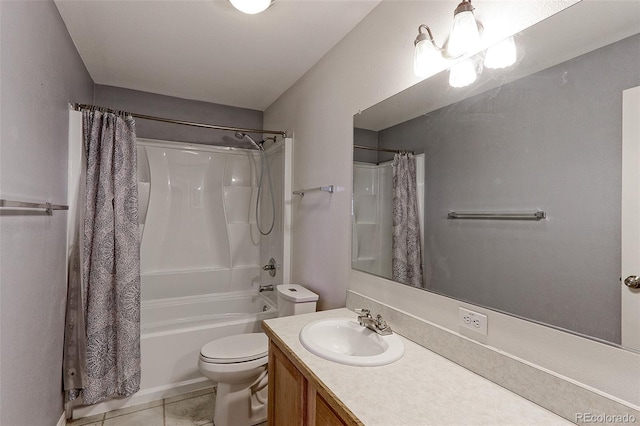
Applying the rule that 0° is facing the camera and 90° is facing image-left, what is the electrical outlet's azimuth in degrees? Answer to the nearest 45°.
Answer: approximately 45°

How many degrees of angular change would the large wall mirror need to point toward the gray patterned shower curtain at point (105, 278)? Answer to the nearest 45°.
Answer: approximately 45° to its right

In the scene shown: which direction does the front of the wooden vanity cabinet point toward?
to the viewer's left

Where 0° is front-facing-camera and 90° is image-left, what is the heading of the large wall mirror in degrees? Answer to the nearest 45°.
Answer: approximately 45°

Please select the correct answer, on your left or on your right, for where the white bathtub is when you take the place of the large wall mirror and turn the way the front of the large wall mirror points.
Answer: on your right

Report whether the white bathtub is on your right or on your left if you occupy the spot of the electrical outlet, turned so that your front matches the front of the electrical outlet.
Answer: on your right

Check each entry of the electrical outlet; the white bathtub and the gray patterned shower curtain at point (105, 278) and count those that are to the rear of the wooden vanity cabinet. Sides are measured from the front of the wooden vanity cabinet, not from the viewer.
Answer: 1

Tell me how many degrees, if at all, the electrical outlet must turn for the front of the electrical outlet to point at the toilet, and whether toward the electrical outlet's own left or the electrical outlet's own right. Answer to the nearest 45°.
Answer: approximately 45° to the electrical outlet's own right

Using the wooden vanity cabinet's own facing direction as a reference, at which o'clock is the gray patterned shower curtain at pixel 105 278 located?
The gray patterned shower curtain is roughly at 1 o'clock from the wooden vanity cabinet.
